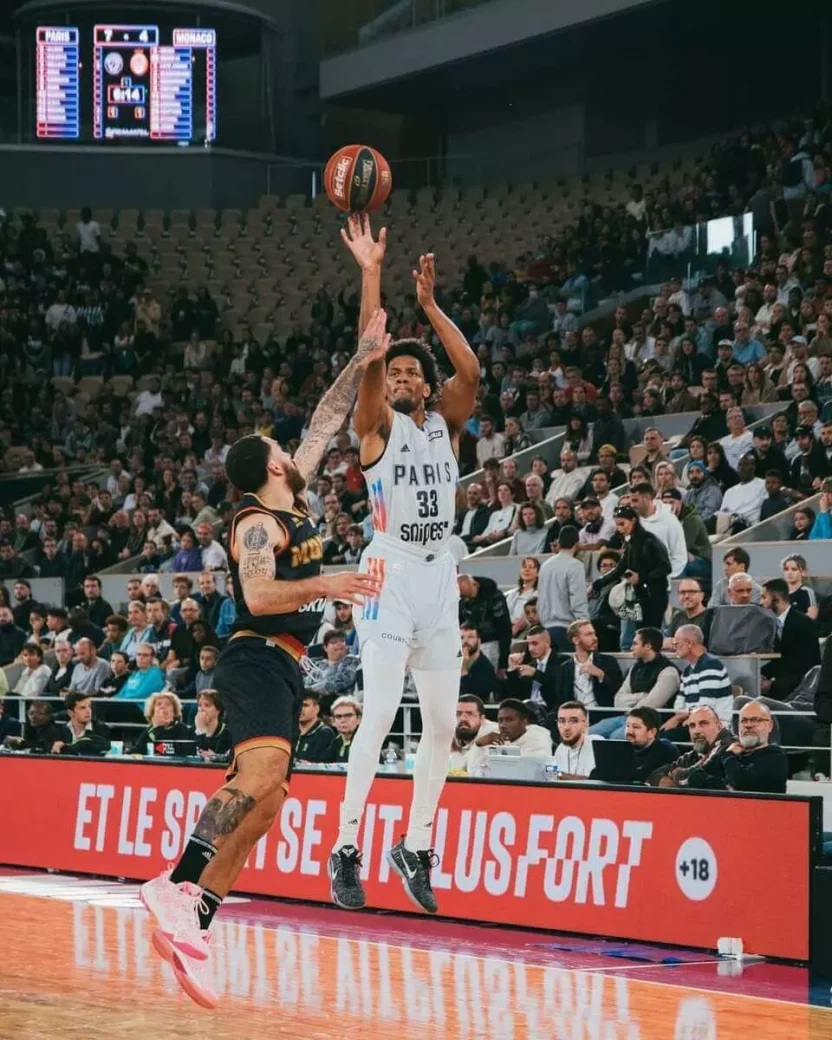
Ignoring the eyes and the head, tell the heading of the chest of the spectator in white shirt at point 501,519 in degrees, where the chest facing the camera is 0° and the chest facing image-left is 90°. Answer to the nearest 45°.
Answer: approximately 45°

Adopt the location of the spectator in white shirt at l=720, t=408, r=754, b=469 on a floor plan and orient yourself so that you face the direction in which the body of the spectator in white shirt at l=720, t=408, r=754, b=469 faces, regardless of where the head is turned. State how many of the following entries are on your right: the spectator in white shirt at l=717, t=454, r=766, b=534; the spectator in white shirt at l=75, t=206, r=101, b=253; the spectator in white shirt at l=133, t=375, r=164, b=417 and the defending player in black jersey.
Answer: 2

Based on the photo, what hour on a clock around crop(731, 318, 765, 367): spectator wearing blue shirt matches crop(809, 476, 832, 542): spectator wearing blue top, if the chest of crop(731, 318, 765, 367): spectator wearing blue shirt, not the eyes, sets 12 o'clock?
crop(809, 476, 832, 542): spectator wearing blue top is roughly at 10 o'clock from crop(731, 318, 765, 367): spectator wearing blue shirt.

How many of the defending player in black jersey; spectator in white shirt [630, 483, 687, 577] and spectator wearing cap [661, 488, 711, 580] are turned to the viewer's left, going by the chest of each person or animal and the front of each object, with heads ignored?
2

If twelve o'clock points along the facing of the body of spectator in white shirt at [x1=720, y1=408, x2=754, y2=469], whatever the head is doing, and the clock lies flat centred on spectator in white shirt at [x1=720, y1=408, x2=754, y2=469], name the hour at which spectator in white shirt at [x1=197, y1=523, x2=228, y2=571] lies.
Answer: spectator in white shirt at [x1=197, y1=523, x2=228, y2=571] is roughly at 2 o'clock from spectator in white shirt at [x1=720, y1=408, x2=754, y2=469].

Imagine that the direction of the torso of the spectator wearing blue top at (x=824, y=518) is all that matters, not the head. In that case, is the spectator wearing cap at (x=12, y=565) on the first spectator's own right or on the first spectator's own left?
on the first spectator's own right

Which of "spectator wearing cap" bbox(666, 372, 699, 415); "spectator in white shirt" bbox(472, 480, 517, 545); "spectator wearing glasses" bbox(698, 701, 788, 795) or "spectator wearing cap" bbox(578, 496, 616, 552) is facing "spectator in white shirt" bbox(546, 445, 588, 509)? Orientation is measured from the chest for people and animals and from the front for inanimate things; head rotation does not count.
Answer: "spectator wearing cap" bbox(666, 372, 699, 415)

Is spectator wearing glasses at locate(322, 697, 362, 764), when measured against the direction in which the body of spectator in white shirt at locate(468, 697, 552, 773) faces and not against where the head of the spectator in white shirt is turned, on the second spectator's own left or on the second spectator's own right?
on the second spectator's own right

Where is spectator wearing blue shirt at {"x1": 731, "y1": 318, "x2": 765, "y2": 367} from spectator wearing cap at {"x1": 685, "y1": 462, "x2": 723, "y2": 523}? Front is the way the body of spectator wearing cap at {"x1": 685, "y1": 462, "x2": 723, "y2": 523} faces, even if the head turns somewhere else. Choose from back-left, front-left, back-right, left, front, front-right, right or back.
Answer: back-right

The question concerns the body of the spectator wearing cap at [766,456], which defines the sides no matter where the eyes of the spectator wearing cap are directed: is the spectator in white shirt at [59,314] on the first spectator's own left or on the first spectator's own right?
on the first spectator's own right

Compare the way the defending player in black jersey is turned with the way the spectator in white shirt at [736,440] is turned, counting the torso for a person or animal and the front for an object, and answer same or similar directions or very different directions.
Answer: very different directions
